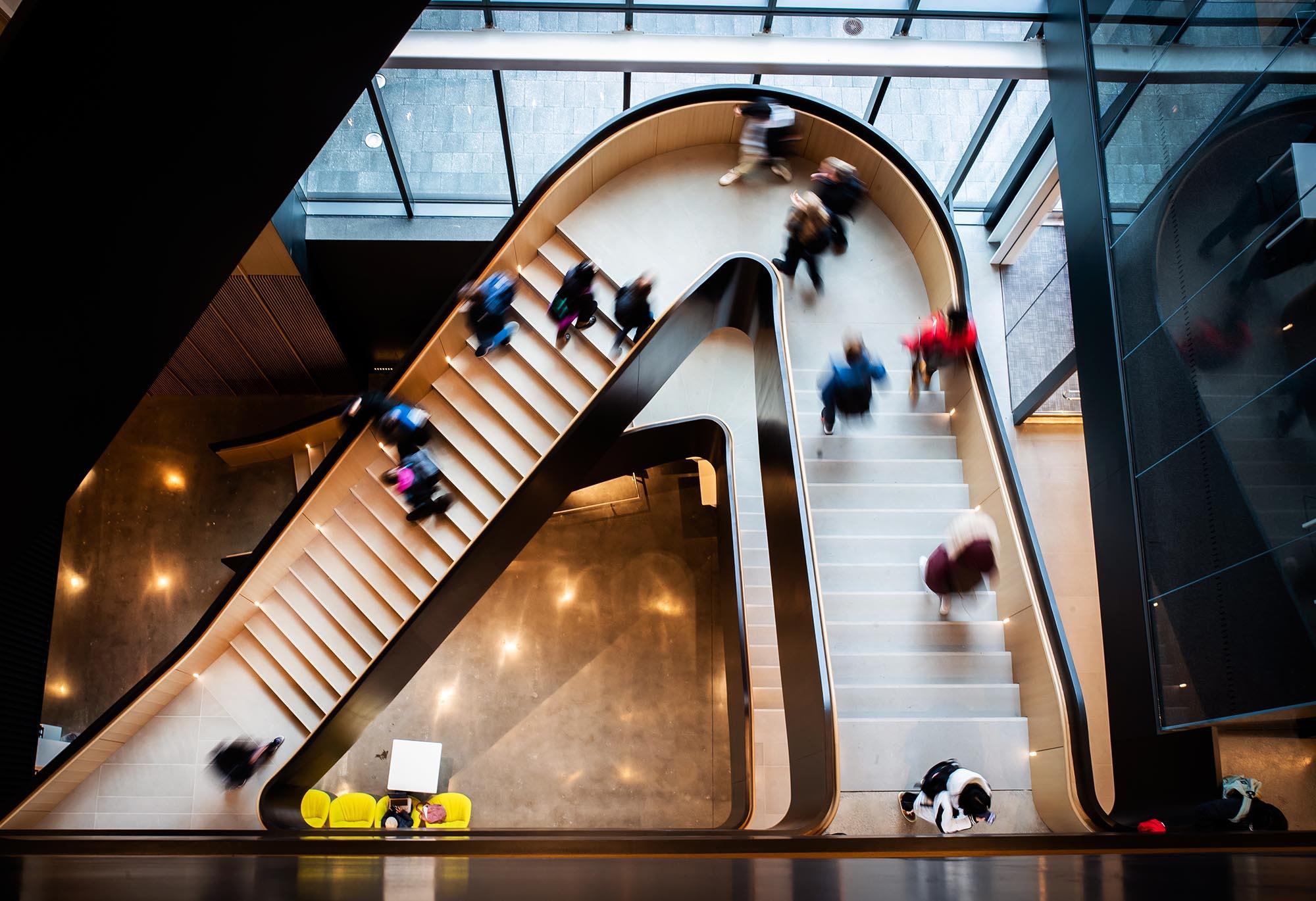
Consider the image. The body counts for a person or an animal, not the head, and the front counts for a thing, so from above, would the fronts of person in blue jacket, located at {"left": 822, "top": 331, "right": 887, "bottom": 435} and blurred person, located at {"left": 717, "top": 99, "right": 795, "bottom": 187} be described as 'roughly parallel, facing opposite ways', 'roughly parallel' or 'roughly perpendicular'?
roughly perpendicular

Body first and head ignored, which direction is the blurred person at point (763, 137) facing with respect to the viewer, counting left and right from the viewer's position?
facing to the left of the viewer

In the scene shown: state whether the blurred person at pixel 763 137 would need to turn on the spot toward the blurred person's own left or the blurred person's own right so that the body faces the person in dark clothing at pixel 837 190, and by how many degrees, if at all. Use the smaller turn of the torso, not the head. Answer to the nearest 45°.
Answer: approximately 135° to the blurred person's own left
